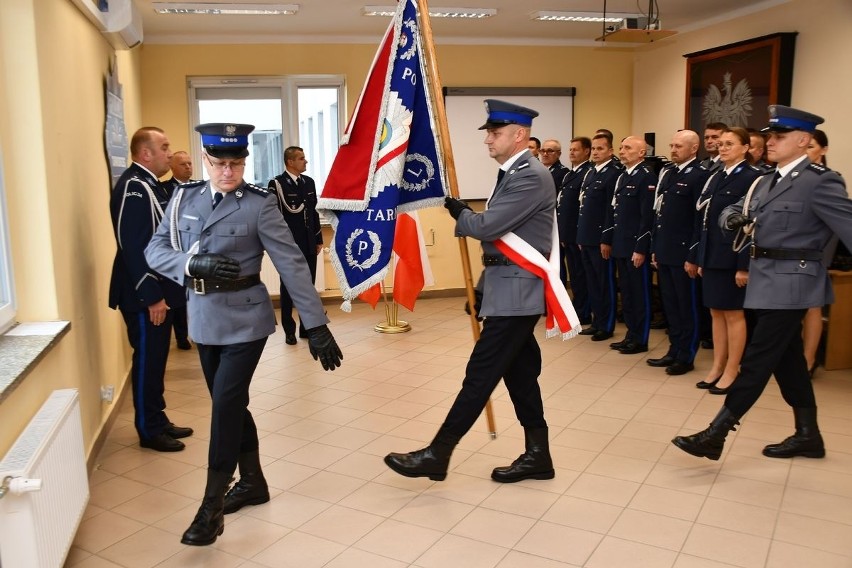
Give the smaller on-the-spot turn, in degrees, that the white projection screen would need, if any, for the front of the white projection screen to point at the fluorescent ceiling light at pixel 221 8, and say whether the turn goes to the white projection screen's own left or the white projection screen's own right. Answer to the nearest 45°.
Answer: approximately 45° to the white projection screen's own right

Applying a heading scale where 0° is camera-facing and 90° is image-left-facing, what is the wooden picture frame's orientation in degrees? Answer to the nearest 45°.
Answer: approximately 45°

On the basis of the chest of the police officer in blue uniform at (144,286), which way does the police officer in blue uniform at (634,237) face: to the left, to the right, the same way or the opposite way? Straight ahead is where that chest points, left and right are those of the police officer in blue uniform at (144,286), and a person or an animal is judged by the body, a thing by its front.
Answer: the opposite way

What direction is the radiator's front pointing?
to the viewer's right

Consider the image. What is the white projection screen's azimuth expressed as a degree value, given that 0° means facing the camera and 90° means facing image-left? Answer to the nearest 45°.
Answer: approximately 0°

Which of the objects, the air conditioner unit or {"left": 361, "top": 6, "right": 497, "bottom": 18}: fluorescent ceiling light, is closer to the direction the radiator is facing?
the fluorescent ceiling light

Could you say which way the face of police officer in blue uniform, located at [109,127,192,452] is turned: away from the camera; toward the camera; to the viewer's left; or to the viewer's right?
to the viewer's right

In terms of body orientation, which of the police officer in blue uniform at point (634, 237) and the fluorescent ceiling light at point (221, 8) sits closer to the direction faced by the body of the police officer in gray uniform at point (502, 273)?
the fluorescent ceiling light

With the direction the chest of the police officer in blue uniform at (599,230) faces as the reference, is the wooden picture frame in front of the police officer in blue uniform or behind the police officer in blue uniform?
behind

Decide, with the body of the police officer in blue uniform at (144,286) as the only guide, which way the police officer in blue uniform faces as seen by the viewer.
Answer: to the viewer's right

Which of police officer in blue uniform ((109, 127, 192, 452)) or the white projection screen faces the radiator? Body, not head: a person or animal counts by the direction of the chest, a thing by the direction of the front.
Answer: the white projection screen

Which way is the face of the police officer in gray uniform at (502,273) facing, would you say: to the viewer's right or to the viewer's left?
to the viewer's left

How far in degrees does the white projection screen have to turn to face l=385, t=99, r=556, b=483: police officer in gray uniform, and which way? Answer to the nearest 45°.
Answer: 0° — it already faces them
